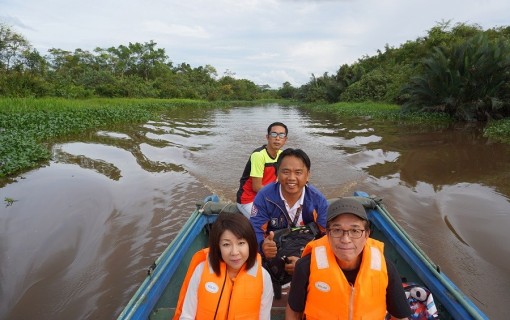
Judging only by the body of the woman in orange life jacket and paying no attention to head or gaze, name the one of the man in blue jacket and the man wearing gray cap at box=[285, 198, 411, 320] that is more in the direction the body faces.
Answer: the man wearing gray cap

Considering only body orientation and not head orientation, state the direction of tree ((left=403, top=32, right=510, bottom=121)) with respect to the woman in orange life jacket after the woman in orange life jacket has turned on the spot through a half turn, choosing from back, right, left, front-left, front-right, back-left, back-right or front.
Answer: front-right

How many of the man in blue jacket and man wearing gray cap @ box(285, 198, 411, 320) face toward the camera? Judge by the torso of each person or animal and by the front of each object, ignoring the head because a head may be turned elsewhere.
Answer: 2

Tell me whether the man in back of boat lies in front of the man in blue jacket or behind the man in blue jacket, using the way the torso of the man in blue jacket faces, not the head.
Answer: behind

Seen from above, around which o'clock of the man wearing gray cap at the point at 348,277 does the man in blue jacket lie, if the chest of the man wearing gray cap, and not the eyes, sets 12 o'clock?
The man in blue jacket is roughly at 5 o'clock from the man wearing gray cap.

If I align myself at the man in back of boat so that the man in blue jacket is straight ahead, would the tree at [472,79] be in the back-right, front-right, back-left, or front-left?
back-left

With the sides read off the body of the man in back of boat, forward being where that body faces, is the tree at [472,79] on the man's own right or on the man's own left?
on the man's own left

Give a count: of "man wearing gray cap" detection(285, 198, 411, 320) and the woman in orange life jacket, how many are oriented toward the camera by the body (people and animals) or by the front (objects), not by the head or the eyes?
2

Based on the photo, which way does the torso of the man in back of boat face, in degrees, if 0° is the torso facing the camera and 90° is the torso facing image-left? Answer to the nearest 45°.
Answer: approximately 315°

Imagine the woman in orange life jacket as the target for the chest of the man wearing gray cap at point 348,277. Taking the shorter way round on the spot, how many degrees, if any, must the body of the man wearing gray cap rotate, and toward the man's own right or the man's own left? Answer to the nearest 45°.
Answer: approximately 90° to the man's own right
